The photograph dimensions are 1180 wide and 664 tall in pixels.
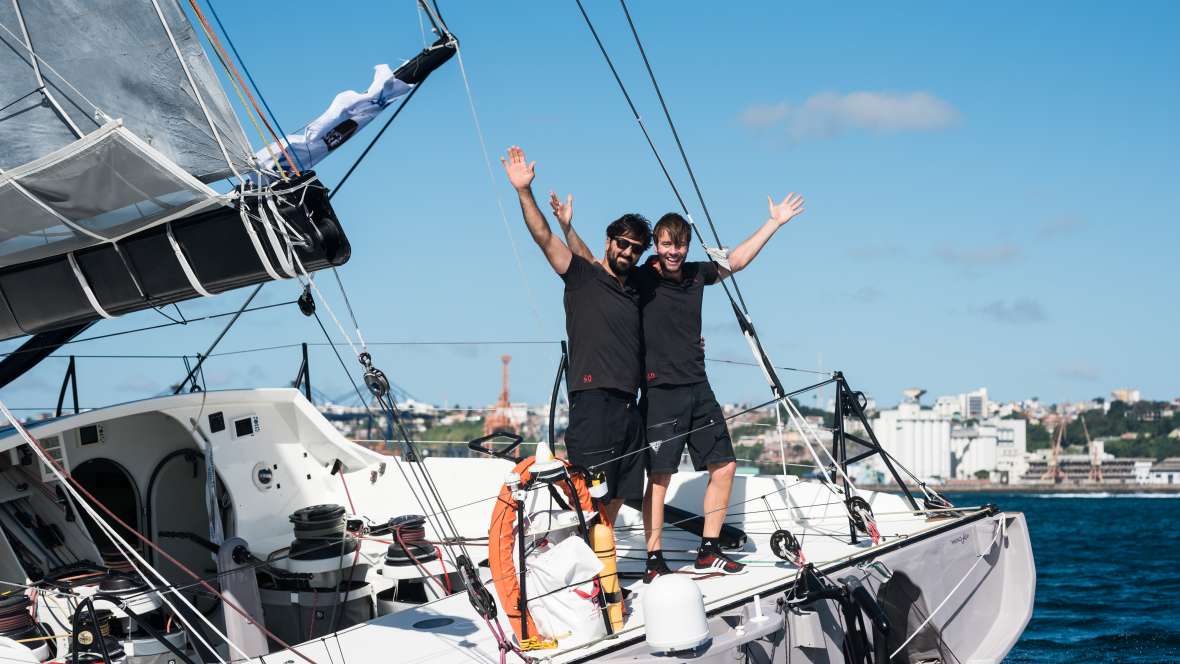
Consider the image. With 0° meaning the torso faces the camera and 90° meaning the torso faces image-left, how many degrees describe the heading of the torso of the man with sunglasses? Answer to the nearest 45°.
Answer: approximately 315°
